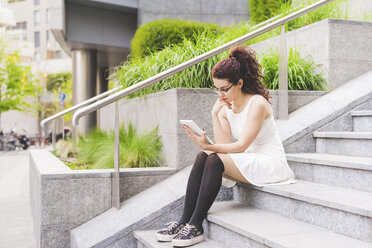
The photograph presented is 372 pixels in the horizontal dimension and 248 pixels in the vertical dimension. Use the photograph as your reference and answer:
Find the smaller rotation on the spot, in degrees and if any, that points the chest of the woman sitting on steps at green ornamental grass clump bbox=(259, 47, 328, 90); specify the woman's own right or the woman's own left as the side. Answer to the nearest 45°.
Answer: approximately 180°

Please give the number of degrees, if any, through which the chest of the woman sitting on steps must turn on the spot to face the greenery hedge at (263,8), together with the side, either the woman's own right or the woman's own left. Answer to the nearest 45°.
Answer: approximately 135° to the woman's own right

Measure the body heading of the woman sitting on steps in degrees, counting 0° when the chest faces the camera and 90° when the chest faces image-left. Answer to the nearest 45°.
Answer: approximately 45°

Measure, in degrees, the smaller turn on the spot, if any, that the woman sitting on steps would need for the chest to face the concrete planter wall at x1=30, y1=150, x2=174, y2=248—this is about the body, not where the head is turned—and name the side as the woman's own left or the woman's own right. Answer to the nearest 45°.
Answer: approximately 45° to the woman's own right

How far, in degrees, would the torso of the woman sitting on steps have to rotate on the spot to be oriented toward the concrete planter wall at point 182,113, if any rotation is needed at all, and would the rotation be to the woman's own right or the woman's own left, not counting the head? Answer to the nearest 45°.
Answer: approximately 90° to the woman's own right

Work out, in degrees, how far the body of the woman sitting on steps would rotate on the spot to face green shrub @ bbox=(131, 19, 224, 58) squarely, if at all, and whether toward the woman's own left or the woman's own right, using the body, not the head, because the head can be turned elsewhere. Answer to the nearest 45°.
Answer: approximately 135° to the woman's own right

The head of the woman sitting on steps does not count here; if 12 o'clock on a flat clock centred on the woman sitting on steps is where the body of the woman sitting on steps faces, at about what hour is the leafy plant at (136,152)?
The leafy plant is roughly at 3 o'clock from the woman sitting on steps.

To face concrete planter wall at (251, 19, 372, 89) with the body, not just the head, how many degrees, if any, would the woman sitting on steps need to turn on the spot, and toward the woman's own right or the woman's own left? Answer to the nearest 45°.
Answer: approximately 180°

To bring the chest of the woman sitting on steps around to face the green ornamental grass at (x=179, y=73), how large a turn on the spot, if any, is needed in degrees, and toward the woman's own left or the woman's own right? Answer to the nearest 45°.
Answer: approximately 135° to the woman's own right

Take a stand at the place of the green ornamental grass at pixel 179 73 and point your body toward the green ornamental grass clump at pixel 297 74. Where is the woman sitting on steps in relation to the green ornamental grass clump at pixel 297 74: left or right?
right
